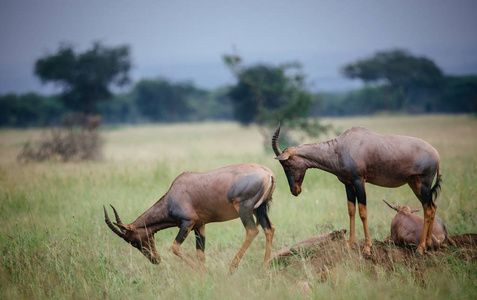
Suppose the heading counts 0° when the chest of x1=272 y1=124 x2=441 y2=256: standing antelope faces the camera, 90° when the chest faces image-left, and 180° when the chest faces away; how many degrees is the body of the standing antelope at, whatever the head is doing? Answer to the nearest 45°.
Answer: approximately 90°
